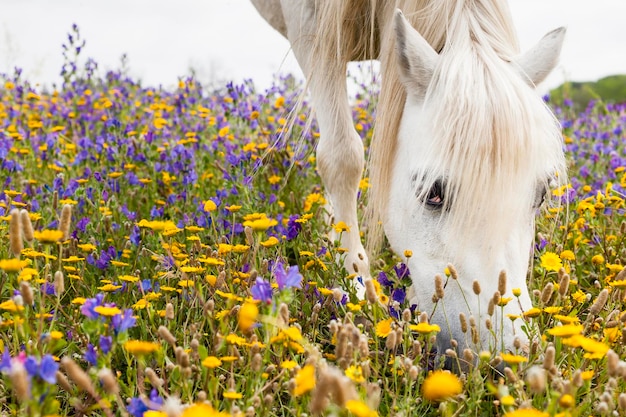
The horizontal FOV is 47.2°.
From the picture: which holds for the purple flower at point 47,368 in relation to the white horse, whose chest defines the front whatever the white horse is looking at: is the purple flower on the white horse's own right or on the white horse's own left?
on the white horse's own right

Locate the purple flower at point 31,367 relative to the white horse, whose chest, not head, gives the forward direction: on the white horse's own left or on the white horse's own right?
on the white horse's own right

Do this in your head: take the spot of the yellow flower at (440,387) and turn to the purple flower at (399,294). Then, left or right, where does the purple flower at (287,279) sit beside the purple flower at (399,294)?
left

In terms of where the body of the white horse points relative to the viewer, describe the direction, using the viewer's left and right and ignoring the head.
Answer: facing the viewer and to the right of the viewer

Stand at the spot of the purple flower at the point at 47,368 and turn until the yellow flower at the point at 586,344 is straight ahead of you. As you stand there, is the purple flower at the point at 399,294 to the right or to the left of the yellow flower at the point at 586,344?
left

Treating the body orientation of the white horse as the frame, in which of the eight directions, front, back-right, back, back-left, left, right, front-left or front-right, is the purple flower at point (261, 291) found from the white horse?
right

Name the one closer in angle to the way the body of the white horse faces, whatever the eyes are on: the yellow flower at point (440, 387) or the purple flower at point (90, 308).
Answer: the yellow flower

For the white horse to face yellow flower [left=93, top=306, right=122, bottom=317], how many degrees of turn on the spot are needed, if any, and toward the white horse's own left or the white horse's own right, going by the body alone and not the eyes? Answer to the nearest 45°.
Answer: approximately 90° to the white horse's own right

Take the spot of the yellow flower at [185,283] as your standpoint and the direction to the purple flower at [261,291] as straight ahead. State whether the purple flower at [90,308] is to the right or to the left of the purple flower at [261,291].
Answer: right
